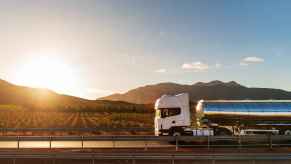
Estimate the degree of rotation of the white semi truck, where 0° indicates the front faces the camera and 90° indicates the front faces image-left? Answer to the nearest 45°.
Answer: approximately 90°

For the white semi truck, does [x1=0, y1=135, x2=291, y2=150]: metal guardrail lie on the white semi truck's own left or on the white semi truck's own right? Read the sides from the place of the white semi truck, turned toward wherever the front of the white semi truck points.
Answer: on the white semi truck's own left
